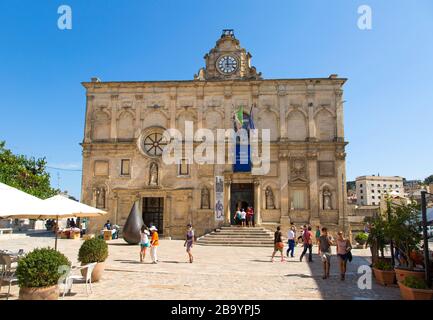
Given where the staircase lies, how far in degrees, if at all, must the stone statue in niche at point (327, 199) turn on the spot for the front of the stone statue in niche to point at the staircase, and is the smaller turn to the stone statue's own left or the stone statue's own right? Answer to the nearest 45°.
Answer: approximately 45° to the stone statue's own right

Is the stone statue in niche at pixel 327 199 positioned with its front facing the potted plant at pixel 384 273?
yes

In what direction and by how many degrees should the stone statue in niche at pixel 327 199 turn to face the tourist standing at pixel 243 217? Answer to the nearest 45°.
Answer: approximately 45° to its right

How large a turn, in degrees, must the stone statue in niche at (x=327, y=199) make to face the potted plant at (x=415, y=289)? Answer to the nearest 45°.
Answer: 0° — it already faces it

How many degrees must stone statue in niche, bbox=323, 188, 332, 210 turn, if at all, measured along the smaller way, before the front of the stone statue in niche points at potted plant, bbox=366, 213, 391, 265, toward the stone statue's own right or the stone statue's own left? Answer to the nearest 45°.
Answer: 0° — it already faces it

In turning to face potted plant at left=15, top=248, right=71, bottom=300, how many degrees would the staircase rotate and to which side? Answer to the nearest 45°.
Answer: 0° — it already faces it

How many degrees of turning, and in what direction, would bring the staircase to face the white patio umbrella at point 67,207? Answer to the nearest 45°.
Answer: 0° — it already faces it

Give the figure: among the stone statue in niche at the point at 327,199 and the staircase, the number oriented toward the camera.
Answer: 2

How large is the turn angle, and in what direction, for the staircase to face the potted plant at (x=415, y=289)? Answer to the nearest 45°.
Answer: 0° — it already faces it

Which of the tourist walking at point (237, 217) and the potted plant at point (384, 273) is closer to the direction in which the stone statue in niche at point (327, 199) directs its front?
the potted plant

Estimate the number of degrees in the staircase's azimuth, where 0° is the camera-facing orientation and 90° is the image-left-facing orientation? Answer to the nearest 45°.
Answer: approximately 0°

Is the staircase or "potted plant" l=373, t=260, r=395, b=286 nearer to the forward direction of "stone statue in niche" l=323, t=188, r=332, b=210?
the potted plant
